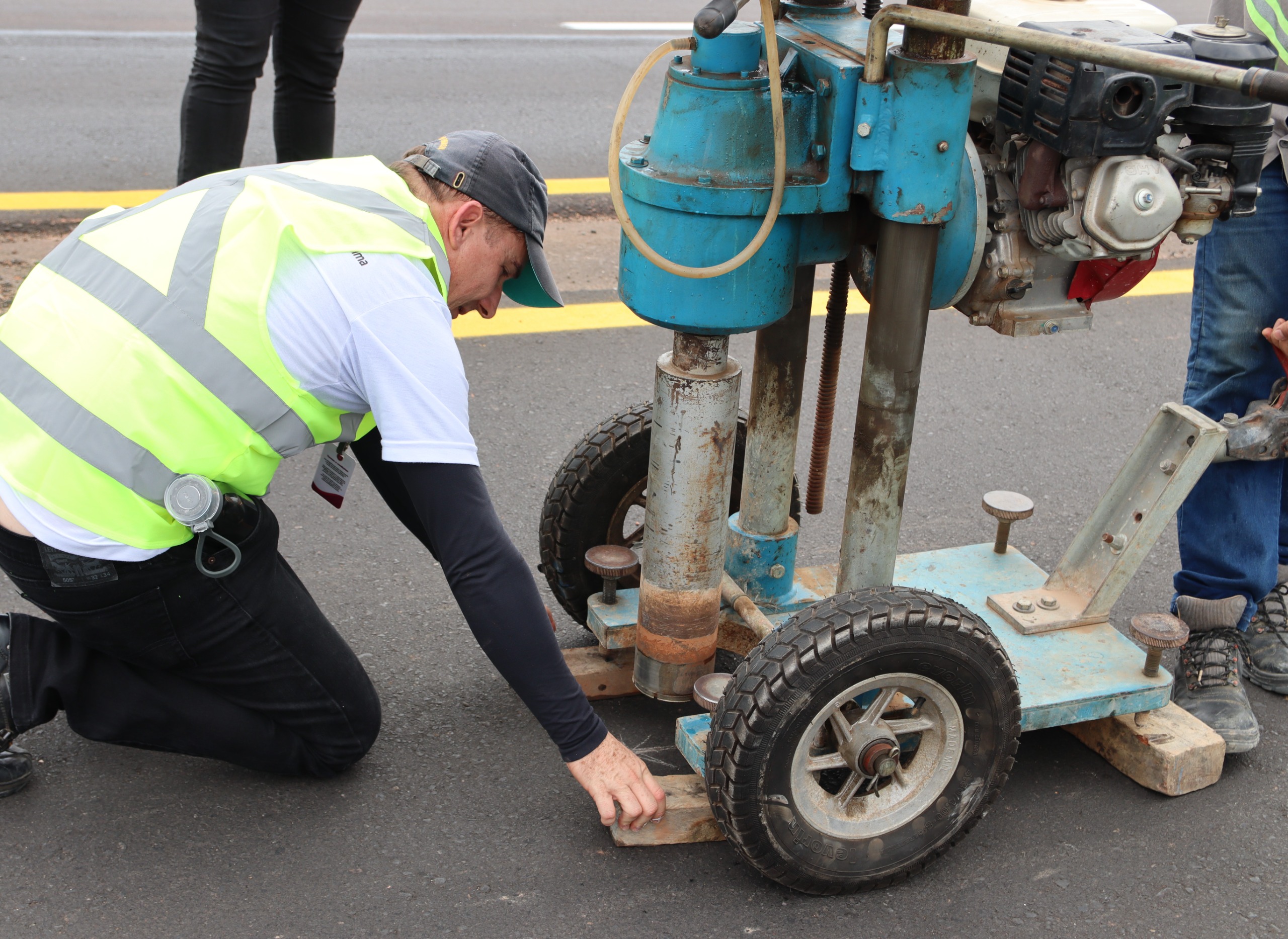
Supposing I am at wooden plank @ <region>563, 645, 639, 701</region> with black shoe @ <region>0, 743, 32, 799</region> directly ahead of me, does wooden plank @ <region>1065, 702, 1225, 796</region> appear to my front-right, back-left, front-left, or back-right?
back-left

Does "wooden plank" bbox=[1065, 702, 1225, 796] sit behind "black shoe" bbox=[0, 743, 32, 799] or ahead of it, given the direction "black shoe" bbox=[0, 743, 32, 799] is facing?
ahead

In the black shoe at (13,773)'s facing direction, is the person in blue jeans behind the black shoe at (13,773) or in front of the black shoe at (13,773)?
in front

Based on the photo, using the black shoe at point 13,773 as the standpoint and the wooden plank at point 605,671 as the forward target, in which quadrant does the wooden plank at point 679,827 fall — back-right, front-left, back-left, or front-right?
front-right

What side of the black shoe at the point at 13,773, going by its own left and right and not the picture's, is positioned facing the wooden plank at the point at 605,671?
front

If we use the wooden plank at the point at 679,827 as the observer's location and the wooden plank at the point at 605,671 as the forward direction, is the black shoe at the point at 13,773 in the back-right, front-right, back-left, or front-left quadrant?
front-left

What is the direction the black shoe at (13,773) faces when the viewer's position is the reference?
facing to the right of the viewer

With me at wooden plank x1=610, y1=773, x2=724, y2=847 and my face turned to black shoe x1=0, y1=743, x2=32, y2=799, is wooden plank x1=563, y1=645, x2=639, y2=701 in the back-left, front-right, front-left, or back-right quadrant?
front-right

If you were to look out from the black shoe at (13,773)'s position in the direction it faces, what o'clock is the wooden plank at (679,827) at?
The wooden plank is roughly at 1 o'clock from the black shoe.
